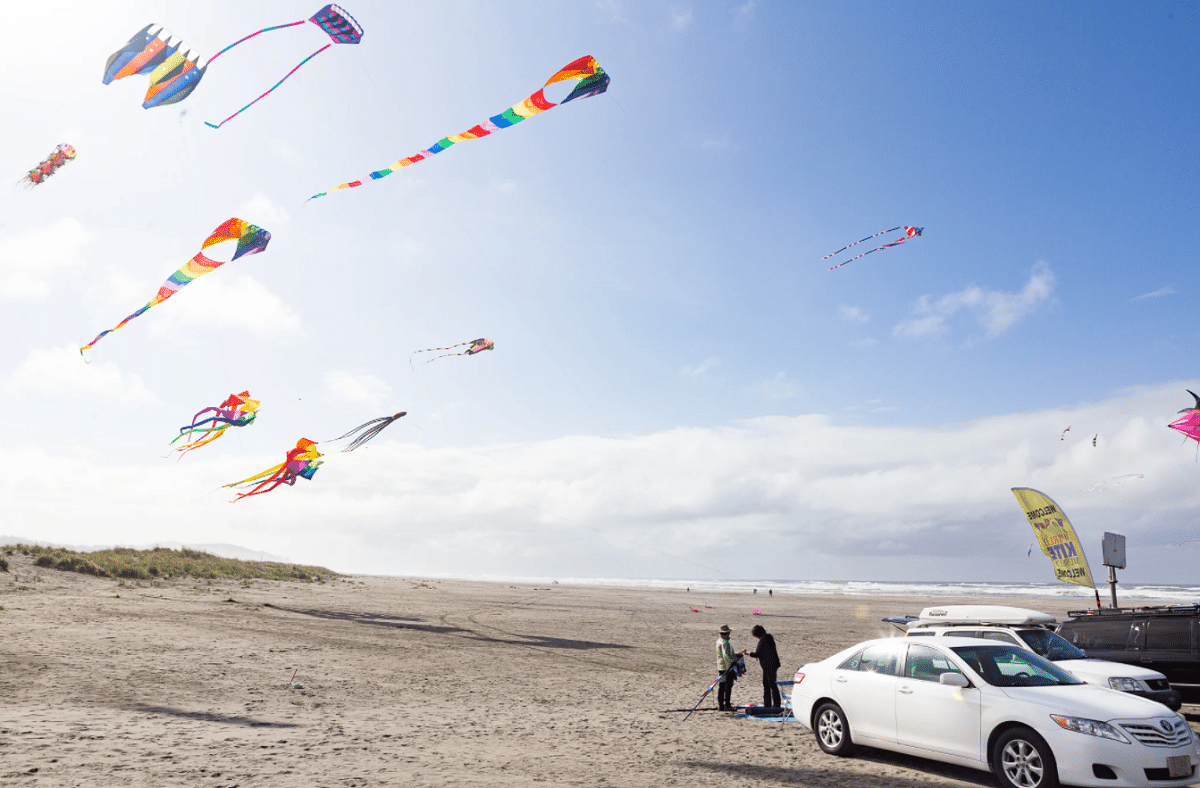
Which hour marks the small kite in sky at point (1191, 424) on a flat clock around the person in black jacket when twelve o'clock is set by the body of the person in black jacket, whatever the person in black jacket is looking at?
The small kite in sky is roughly at 5 o'clock from the person in black jacket.

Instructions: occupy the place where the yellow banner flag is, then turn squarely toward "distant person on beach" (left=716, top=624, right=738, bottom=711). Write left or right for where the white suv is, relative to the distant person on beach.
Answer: left

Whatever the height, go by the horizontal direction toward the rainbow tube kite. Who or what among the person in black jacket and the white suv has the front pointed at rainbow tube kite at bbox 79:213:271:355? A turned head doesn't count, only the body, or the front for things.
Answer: the person in black jacket

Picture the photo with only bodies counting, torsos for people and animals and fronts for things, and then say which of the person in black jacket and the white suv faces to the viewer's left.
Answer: the person in black jacket

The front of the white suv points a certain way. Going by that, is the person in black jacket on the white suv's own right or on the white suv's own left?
on the white suv's own right

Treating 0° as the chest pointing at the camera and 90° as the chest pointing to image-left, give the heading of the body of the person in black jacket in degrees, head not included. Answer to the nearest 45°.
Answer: approximately 90°

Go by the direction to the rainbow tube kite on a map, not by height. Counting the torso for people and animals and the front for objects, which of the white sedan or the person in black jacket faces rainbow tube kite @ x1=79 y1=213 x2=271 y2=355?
the person in black jacket

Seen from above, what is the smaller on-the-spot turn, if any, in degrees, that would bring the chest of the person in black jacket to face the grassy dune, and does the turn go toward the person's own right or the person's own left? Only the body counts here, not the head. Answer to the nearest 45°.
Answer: approximately 45° to the person's own right

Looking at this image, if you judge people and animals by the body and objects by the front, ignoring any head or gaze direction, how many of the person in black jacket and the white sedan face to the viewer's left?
1
